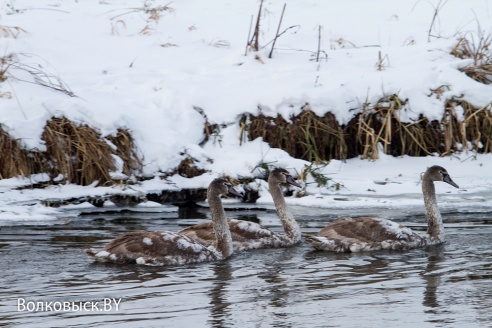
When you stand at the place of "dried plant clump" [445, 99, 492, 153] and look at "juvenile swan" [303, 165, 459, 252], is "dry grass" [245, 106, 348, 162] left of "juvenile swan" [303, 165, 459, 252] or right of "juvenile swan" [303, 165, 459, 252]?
right

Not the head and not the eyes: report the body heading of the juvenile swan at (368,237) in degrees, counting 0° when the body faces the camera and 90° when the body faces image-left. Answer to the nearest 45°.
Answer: approximately 270°

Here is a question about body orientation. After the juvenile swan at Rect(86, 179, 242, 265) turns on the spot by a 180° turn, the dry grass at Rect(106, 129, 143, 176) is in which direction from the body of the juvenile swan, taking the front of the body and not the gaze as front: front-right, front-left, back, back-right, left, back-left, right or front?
right

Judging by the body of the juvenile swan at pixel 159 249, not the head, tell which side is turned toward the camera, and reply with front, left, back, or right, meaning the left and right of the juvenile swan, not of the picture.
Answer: right

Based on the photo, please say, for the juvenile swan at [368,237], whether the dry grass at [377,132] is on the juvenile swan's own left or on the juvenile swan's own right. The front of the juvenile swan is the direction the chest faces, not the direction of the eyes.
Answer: on the juvenile swan's own left

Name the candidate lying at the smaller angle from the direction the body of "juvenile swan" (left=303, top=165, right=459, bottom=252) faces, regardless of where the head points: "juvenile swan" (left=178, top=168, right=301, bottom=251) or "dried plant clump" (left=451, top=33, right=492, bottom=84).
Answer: the dried plant clump

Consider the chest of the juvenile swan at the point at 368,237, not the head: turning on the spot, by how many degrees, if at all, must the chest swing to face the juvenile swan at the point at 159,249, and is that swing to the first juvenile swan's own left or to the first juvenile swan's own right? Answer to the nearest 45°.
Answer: approximately 135° to the first juvenile swan's own right

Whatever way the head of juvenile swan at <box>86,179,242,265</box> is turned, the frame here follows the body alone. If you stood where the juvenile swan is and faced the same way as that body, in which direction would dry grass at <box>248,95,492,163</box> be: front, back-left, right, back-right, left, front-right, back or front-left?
front-left

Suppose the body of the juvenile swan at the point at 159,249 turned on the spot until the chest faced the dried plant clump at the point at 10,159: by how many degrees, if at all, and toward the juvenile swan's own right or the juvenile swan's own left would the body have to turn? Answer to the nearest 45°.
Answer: approximately 135° to the juvenile swan's own left

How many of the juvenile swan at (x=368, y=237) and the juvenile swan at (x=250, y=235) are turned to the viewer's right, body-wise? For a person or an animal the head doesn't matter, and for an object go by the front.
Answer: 2

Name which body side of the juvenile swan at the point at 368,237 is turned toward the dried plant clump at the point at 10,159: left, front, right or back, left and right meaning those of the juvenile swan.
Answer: back

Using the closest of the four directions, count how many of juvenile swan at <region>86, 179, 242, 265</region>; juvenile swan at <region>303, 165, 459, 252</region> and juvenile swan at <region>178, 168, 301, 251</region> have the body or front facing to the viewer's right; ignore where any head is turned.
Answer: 3

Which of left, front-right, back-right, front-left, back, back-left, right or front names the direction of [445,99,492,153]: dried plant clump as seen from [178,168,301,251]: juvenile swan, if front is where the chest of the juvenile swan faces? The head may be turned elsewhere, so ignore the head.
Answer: front-left

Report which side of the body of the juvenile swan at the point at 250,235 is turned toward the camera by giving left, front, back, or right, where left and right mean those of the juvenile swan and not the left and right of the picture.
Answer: right
